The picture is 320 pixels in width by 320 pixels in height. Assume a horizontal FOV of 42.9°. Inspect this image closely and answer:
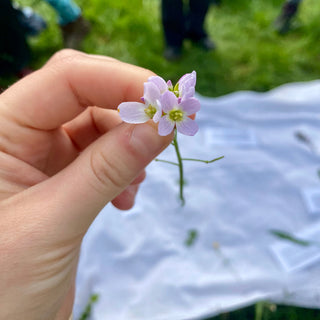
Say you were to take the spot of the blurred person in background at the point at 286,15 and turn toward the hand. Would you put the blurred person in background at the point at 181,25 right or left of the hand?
right
